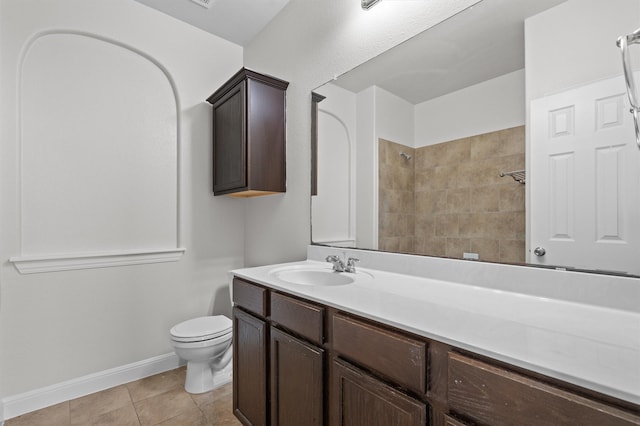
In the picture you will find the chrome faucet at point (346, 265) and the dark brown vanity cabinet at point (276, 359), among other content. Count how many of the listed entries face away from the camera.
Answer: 0

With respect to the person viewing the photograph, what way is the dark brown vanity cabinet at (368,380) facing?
facing the viewer and to the left of the viewer

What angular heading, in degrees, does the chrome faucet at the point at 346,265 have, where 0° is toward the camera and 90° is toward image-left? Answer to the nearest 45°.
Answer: approximately 45°

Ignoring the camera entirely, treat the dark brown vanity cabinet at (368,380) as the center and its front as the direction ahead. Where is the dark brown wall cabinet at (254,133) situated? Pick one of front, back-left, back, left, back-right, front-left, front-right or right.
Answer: right

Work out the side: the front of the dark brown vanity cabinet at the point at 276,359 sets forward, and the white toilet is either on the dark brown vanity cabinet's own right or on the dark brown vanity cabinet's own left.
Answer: on the dark brown vanity cabinet's own right

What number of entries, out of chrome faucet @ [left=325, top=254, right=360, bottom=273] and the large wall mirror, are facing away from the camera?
0
